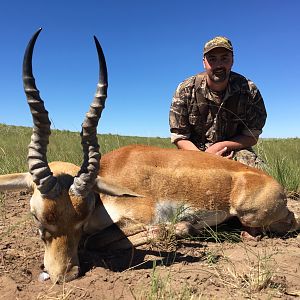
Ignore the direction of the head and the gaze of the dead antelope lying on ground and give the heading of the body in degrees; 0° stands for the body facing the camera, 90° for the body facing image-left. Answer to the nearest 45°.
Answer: approximately 45°
